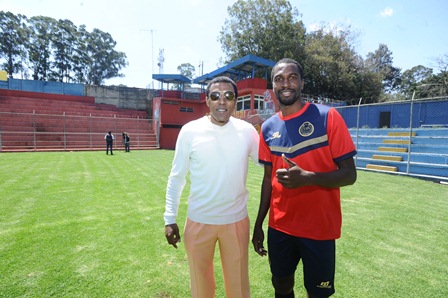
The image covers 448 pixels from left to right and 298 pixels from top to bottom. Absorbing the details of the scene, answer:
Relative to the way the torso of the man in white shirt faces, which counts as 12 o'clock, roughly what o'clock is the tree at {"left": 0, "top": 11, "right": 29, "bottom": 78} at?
The tree is roughly at 5 o'clock from the man in white shirt.

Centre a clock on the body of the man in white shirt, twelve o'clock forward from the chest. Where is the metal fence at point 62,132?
The metal fence is roughly at 5 o'clock from the man in white shirt.

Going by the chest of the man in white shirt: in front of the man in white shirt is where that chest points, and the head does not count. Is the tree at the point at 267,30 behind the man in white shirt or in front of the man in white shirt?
behind

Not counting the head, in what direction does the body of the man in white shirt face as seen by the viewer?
toward the camera

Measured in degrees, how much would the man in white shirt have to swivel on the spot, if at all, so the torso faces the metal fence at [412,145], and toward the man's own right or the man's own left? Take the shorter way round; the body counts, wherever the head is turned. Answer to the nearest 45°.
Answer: approximately 135° to the man's own left

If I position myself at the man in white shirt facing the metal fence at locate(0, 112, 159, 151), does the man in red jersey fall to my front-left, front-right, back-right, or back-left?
back-right

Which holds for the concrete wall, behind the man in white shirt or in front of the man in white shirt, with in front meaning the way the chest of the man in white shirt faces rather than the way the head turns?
behind
